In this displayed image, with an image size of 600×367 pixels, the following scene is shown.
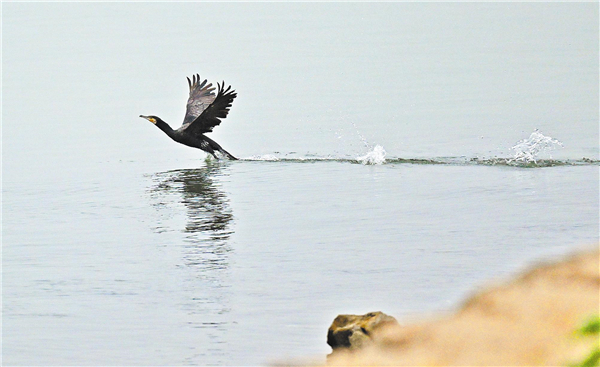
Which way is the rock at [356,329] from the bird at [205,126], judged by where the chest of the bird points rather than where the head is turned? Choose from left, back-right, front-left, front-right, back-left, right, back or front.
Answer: left

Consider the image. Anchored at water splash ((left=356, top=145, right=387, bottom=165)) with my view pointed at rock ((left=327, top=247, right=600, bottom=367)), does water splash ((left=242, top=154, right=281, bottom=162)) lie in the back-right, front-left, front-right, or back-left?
back-right

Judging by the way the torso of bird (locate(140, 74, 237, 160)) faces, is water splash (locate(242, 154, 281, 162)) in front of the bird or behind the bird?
behind

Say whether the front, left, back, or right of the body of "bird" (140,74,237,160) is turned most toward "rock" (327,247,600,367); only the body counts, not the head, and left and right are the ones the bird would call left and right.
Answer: left

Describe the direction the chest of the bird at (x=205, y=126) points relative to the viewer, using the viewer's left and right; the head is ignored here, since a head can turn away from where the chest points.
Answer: facing to the left of the viewer

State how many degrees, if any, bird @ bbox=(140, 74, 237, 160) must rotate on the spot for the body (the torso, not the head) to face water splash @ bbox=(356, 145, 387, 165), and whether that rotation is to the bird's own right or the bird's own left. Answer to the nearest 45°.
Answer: approximately 135° to the bird's own left

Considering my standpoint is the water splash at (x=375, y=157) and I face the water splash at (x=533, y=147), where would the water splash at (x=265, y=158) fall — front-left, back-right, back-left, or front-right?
back-left

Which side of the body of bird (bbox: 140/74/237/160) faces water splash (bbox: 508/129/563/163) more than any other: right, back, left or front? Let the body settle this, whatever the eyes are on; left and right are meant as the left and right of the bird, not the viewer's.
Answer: back
